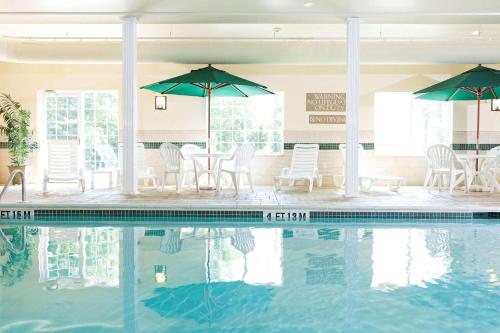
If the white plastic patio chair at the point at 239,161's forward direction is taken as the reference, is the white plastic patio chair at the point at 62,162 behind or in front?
in front

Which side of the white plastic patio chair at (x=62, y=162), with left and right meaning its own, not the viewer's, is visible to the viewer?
front

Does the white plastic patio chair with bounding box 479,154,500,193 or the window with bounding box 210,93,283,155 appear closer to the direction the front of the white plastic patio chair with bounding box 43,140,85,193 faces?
the white plastic patio chair

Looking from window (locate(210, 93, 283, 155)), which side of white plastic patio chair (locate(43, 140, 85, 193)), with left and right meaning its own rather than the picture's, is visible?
left

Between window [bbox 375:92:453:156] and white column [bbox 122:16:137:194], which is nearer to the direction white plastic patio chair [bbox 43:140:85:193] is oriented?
the white column

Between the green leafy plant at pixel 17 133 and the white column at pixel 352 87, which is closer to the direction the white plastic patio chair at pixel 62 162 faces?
the white column

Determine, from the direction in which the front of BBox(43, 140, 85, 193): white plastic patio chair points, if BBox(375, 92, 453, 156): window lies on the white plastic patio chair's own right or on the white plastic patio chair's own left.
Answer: on the white plastic patio chair's own left
